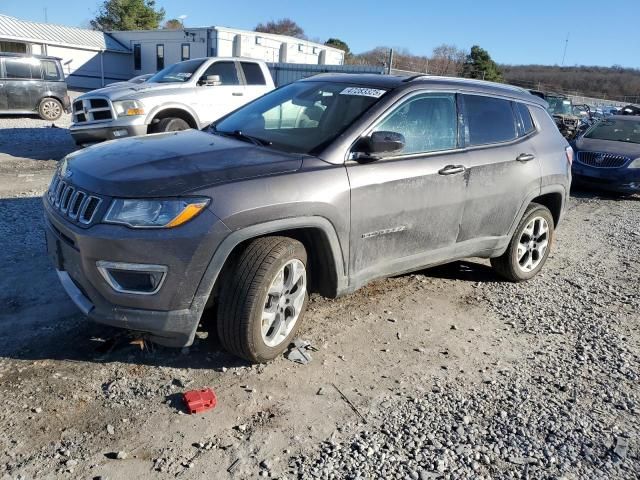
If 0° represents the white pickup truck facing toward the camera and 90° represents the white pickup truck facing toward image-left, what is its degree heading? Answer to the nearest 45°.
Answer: approximately 45°

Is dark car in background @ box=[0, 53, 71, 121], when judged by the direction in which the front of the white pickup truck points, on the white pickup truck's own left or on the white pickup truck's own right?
on the white pickup truck's own right

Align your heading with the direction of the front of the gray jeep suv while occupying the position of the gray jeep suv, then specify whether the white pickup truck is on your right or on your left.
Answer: on your right

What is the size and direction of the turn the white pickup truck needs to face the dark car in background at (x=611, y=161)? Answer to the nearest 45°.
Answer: approximately 135° to its left

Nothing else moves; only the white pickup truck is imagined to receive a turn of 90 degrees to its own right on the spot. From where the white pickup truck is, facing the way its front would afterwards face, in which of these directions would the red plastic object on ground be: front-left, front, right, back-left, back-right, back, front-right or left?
back-left

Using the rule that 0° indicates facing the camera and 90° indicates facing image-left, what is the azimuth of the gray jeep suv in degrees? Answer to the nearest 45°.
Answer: approximately 45°

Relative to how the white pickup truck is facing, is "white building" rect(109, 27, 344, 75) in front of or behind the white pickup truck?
behind

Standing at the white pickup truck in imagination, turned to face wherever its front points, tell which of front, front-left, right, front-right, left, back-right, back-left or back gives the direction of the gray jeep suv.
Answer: front-left

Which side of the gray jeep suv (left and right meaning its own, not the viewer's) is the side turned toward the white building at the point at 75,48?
right

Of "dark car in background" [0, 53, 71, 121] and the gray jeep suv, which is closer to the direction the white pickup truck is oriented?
the gray jeep suv

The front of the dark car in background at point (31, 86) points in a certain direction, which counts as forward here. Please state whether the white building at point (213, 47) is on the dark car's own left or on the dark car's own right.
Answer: on the dark car's own right
